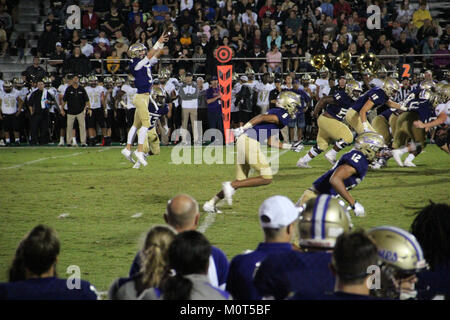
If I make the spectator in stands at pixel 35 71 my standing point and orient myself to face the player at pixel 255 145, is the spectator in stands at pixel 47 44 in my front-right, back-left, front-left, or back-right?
back-left

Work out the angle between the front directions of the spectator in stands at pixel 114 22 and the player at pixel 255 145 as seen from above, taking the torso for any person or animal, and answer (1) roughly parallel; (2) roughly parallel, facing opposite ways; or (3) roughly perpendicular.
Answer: roughly perpendicular

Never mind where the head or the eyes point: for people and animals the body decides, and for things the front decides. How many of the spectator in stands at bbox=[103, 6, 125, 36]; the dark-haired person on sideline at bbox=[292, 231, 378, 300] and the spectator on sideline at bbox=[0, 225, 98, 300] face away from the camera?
2

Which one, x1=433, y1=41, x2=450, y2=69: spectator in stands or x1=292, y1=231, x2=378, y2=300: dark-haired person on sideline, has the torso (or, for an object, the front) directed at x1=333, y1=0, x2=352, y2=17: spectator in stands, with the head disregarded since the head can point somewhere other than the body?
x1=292, y1=231, x2=378, y2=300: dark-haired person on sideline

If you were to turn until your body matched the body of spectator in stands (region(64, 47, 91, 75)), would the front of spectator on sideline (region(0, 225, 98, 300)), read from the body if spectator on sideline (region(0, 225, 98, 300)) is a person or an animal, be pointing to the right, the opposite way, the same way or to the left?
the opposite way

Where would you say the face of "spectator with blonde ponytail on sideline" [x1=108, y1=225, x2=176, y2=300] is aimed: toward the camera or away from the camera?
away from the camera

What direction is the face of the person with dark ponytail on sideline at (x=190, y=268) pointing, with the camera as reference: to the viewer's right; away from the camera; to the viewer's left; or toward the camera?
away from the camera

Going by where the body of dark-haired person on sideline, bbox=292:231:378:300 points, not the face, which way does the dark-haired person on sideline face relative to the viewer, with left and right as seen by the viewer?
facing away from the viewer

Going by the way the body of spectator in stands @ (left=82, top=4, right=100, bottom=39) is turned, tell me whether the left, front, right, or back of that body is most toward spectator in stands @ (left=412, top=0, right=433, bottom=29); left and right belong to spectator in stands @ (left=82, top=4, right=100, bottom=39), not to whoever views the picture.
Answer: left

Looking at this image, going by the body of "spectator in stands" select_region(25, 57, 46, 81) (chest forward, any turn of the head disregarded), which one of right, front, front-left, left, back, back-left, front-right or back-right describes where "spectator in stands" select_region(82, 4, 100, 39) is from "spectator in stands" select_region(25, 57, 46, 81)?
back-left

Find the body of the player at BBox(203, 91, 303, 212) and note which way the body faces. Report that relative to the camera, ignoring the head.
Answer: to the viewer's right

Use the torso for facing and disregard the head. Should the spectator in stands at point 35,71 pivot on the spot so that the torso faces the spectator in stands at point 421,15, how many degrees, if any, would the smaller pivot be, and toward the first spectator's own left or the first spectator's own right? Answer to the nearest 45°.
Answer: approximately 90° to the first spectator's own left

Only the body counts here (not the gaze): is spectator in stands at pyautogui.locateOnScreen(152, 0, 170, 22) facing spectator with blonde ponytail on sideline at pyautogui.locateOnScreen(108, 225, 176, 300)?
yes

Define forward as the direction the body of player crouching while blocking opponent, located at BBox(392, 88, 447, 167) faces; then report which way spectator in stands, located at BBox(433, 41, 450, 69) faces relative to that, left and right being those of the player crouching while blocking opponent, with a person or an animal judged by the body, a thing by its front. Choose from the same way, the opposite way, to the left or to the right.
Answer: to the right

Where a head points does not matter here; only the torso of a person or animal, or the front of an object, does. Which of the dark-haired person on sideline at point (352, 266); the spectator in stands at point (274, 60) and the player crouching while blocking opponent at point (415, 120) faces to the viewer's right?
the player crouching while blocking opponent
